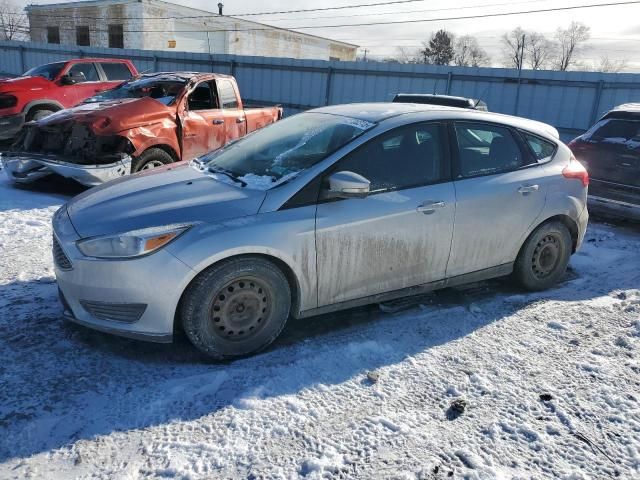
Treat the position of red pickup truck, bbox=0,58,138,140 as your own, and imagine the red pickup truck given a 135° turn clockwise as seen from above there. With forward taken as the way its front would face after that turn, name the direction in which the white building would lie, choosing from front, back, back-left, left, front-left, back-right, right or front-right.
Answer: front

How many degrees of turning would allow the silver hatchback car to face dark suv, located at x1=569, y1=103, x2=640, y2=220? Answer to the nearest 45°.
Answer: approximately 180°

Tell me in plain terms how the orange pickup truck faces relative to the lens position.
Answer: facing the viewer and to the left of the viewer

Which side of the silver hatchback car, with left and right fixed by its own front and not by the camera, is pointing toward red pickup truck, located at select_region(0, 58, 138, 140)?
right

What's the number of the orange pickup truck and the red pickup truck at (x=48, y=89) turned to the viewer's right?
0

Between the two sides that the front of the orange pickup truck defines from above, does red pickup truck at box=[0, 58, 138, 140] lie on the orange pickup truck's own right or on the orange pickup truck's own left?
on the orange pickup truck's own right

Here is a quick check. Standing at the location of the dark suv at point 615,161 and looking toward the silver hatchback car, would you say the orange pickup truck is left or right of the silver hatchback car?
right

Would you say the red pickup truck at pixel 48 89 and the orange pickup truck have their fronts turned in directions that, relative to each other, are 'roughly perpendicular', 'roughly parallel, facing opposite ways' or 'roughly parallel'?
roughly parallel

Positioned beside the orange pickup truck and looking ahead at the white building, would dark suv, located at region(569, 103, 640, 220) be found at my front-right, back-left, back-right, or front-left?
back-right

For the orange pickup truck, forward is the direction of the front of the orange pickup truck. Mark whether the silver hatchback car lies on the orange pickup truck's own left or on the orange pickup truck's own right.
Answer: on the orange pickup truck's own left

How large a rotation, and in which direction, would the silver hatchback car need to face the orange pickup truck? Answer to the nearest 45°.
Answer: approximately 90° to its right

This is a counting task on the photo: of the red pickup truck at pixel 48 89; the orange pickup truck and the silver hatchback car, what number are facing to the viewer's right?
0
